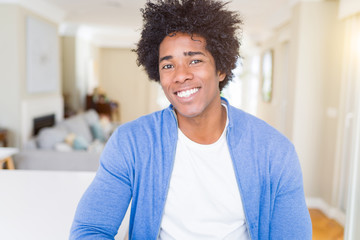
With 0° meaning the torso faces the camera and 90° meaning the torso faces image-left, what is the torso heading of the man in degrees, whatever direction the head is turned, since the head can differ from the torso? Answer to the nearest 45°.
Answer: approximately 0°

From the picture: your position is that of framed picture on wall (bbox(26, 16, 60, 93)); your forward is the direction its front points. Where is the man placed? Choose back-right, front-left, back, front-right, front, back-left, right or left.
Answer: front-right

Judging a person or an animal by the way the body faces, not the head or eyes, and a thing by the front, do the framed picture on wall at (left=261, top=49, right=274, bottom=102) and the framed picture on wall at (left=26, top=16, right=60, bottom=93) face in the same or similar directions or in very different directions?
very different directions

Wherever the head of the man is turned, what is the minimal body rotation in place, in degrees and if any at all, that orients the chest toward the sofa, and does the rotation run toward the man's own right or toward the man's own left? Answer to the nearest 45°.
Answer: approximately 135° to the man's own right

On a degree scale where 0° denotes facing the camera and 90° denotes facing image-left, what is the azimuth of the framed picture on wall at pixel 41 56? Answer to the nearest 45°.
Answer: approximately 315°

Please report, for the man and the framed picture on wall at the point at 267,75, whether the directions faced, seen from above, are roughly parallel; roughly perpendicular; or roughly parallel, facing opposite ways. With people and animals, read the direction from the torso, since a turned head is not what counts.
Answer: roughly perpendicular

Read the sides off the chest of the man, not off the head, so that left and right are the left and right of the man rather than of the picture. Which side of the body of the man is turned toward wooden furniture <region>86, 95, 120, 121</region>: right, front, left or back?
back

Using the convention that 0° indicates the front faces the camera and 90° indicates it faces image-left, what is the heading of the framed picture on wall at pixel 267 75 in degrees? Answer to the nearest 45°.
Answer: approximately 90°

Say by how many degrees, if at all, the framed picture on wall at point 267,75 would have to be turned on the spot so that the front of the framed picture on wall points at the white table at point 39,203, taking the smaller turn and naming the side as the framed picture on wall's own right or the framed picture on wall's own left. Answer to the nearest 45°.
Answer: approximately 90° to the framed picture on wall's own left

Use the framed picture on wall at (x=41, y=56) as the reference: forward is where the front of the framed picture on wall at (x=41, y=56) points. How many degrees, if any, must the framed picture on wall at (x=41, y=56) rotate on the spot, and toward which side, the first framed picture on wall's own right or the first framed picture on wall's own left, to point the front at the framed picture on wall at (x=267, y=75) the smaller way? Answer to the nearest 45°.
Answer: approximately 45° to the first framed picture on wall's own left

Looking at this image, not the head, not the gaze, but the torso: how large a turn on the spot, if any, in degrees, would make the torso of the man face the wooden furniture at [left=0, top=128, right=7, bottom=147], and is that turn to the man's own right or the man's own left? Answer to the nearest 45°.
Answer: approximately 135° to the man's own right
